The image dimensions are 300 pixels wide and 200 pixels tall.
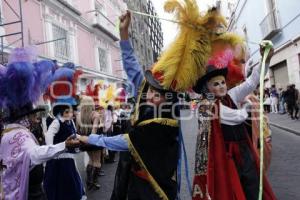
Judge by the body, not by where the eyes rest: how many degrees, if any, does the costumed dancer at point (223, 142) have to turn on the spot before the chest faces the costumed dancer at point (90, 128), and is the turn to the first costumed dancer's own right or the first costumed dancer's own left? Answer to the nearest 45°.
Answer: approximately 180°

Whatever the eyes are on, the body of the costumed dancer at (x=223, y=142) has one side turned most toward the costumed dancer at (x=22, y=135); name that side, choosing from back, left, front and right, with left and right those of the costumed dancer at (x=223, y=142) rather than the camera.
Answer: right

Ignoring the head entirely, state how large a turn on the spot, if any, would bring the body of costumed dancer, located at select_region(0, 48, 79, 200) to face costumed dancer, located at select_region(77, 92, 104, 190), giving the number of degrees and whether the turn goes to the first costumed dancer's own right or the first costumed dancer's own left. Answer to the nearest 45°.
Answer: approximately 45° to the first costumed dancer's own left

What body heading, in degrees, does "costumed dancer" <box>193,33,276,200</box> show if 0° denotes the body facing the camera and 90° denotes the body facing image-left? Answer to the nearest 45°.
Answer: approximately 315°

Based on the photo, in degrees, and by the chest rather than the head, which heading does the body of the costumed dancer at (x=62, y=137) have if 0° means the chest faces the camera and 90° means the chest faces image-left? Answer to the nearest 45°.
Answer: approximately 315°

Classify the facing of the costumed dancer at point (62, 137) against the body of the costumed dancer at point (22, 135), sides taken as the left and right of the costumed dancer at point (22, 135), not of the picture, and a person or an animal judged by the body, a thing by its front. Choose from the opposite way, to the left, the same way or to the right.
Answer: to the right

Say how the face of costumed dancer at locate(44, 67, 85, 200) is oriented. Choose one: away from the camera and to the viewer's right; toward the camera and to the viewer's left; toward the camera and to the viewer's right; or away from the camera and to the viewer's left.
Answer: toward the camera and to the viewer's right

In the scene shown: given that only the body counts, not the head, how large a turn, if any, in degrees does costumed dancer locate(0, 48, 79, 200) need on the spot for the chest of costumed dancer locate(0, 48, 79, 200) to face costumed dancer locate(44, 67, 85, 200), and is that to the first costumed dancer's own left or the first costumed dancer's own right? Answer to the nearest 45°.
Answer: approximately 45° to the first costumed dancer's own left

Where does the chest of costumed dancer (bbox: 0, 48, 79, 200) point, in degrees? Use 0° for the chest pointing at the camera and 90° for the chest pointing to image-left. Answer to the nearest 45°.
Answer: approximately 225°
